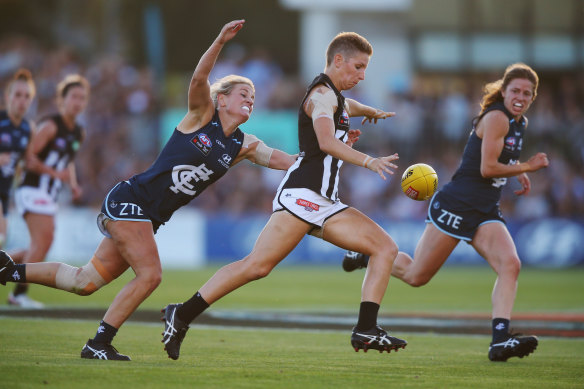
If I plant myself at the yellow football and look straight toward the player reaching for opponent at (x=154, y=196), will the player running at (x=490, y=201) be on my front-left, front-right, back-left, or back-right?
back-right

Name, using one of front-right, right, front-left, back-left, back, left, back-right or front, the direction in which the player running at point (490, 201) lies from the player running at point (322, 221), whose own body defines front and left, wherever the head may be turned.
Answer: front-left

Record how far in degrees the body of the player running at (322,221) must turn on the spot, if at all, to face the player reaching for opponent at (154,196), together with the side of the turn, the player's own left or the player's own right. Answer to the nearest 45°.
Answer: approximately 180°

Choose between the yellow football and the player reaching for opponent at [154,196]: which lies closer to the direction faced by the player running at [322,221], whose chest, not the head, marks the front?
the yellow football

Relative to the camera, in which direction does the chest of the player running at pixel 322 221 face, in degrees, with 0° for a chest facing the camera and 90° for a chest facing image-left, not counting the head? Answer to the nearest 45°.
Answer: approximately 270°

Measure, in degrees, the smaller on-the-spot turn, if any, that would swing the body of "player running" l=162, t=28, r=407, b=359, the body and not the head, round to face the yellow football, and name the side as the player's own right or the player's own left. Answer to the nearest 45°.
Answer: approximately 45° to the player's own left

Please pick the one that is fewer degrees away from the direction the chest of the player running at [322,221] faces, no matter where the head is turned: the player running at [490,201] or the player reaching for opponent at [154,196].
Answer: the player running
